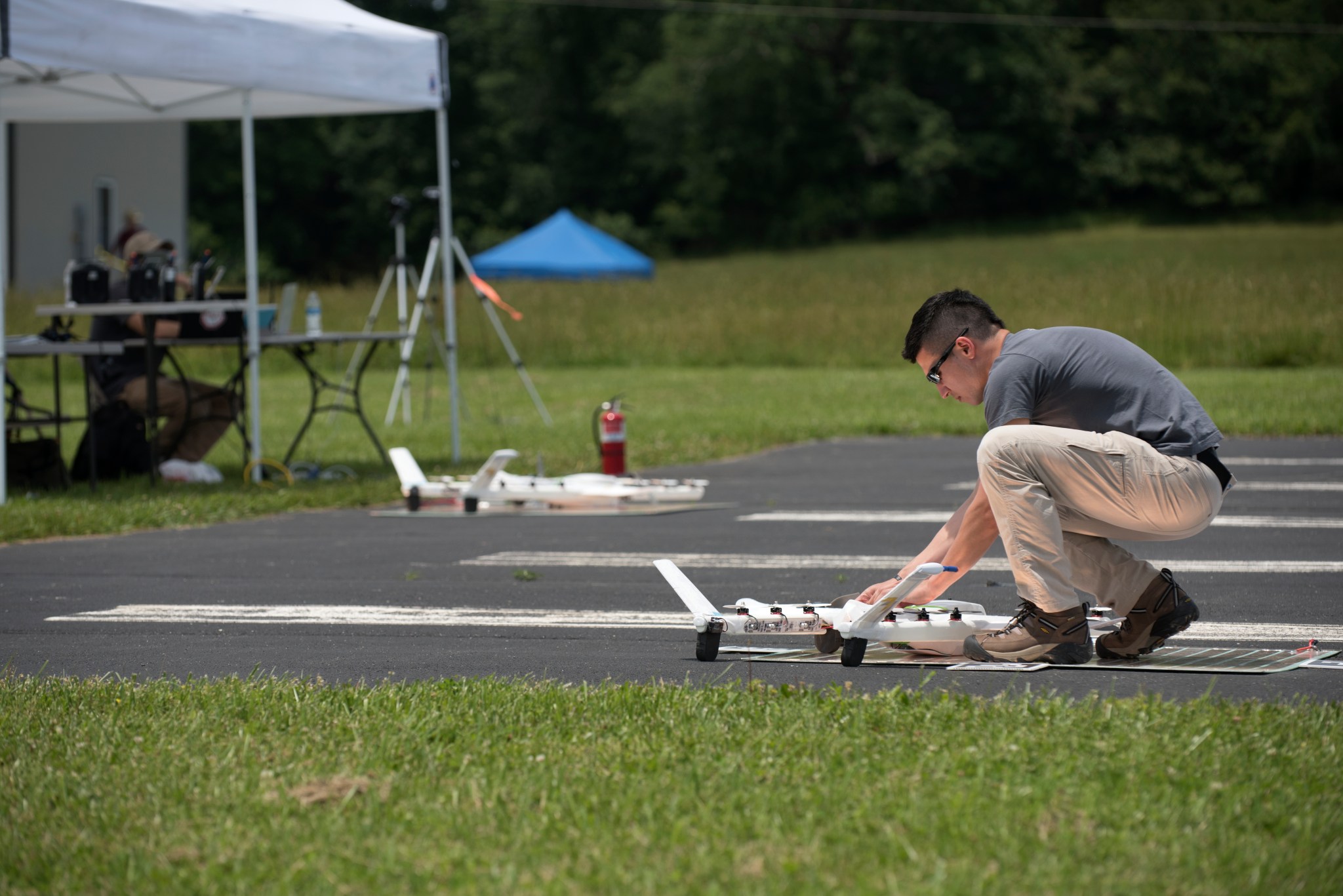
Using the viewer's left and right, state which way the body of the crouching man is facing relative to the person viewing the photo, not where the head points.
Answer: facing to the left of the viewer

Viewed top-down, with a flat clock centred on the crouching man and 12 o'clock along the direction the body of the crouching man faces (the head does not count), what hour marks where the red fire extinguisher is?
The red fire extinguisher is roughly at 2 o'clock from the crouching man.

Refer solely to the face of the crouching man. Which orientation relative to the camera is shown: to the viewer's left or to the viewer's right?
to the viewer's left
